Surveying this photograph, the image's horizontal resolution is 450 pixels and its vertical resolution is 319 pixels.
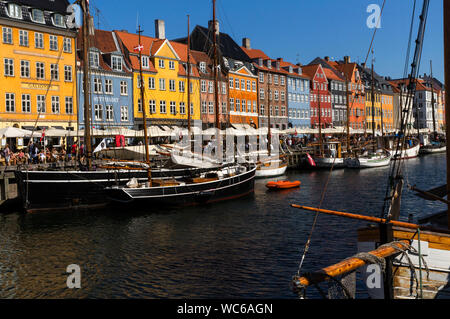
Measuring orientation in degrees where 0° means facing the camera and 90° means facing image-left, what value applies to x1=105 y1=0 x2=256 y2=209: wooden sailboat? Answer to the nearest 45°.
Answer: approximately 225°

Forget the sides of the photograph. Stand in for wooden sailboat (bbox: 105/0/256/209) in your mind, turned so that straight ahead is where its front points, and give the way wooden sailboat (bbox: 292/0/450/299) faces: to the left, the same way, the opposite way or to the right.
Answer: the opposite way

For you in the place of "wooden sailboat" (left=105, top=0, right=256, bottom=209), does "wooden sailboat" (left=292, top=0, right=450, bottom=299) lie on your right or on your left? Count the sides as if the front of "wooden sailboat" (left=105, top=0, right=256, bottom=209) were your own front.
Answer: on your right

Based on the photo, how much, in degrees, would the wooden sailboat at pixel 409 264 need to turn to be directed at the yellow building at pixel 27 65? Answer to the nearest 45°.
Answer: approximately 90° to its right

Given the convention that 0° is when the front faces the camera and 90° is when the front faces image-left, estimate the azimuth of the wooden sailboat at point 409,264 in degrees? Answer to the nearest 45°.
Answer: approximately 45°

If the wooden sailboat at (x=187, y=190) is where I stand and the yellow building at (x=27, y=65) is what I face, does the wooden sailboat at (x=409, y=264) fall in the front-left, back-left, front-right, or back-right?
back-left

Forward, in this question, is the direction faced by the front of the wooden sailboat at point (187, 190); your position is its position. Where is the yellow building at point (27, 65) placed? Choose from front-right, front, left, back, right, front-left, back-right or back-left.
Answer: left
